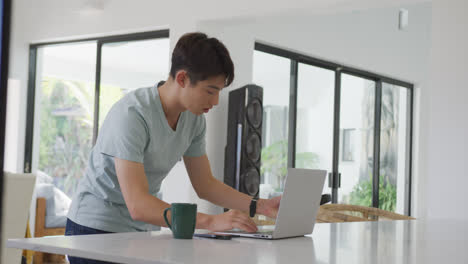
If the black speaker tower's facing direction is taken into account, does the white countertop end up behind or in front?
in front

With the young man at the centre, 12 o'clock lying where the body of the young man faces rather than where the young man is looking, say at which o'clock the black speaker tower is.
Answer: The black speaker tower is roughly at 8 o'clock from the young man.

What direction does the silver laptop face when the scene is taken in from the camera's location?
facing away from the viewer and to the left of the viewer

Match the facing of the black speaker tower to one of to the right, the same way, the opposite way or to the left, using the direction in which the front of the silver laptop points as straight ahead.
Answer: the opposite way

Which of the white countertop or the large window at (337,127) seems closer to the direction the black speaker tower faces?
the white countertop

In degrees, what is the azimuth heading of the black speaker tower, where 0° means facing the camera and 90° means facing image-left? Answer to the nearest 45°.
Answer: approximately 315°

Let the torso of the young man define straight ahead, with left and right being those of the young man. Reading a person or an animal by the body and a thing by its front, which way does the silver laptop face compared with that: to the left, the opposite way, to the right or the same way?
the opposite way
